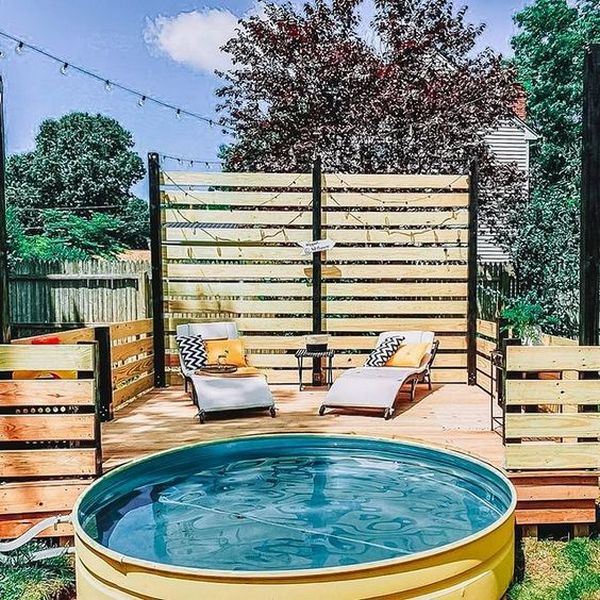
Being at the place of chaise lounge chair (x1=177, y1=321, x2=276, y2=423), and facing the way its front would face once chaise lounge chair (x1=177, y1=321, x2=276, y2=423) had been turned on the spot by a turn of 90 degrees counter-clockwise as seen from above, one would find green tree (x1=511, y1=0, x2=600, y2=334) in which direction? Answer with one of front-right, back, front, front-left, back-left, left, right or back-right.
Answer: front-left

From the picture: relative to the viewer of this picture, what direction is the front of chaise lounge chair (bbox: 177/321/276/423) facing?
facing the viewer

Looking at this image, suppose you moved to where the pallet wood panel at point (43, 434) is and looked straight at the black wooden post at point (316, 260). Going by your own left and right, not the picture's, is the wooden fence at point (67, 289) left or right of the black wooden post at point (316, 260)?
left

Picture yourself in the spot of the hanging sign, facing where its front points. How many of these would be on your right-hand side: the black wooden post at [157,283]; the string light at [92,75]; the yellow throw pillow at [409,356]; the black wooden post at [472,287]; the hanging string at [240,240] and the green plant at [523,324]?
3

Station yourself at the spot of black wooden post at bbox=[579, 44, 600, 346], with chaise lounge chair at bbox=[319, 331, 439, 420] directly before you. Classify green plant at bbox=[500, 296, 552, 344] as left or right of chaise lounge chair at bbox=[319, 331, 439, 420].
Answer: right

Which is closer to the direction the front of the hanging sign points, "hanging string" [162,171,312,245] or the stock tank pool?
the stock tank pool

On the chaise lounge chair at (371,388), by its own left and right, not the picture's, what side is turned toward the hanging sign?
right

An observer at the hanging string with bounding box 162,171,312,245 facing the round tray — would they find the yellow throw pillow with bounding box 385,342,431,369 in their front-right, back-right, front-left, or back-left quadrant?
front-left

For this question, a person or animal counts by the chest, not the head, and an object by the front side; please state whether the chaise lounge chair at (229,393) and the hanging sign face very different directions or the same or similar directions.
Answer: same or similar directions

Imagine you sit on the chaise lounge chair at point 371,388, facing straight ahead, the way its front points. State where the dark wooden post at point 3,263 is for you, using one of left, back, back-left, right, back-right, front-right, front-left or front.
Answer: front

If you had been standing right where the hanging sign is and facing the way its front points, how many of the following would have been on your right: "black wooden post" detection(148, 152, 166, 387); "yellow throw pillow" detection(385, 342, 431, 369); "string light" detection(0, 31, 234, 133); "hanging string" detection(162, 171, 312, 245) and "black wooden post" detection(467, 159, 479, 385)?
3

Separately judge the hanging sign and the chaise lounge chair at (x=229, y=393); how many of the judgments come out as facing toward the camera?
2

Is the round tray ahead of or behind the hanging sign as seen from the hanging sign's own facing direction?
ahead

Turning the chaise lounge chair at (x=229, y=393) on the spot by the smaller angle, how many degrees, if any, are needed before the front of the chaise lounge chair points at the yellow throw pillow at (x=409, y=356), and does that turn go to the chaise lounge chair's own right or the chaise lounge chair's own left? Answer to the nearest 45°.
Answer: approximately 90° to the chaise lounge chair's own left

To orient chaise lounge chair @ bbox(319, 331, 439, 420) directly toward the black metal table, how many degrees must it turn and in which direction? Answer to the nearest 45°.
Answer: approximately 90° to its right
